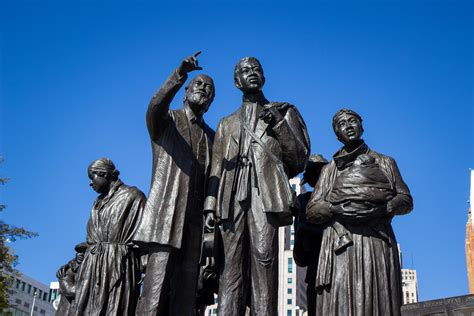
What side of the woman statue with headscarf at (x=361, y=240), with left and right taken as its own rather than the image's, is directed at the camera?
front

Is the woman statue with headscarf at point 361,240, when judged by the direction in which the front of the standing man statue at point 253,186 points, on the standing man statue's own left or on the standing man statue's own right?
on the standing man statue's own left

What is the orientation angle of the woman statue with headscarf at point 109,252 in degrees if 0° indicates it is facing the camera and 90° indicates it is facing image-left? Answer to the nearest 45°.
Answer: approximately 45°

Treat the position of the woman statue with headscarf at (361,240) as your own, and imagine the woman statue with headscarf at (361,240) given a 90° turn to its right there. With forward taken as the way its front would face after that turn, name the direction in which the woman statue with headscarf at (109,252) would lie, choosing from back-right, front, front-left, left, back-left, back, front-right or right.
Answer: front

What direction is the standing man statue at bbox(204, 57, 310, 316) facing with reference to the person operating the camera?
facing the viewer

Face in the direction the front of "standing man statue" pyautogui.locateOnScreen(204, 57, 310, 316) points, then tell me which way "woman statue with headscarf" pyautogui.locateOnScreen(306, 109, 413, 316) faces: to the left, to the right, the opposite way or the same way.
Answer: the same way

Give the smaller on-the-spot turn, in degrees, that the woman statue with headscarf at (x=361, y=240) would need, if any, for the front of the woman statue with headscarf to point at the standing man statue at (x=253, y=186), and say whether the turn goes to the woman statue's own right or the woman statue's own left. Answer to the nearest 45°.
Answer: approximately 90° to the woman statue's own right

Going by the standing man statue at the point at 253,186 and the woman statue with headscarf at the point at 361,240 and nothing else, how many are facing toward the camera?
2
